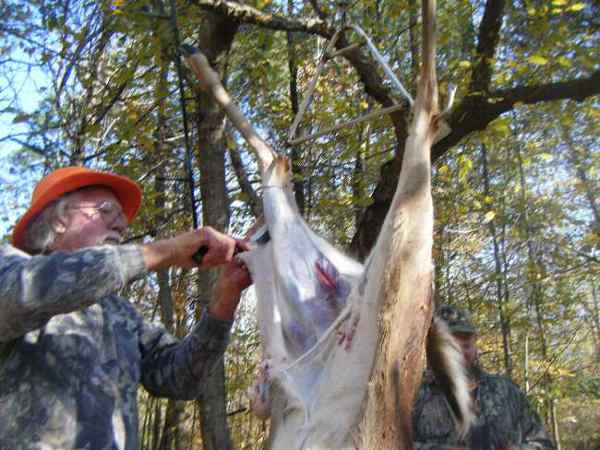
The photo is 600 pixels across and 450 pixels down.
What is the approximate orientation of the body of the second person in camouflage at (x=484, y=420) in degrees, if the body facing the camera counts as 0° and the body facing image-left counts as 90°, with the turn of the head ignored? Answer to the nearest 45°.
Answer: approximately 45°

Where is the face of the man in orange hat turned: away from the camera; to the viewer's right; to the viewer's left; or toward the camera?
to the viewer's right

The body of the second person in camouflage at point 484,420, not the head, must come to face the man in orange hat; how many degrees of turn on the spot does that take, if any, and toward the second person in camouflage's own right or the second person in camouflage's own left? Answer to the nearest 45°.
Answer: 0° — they already face them
